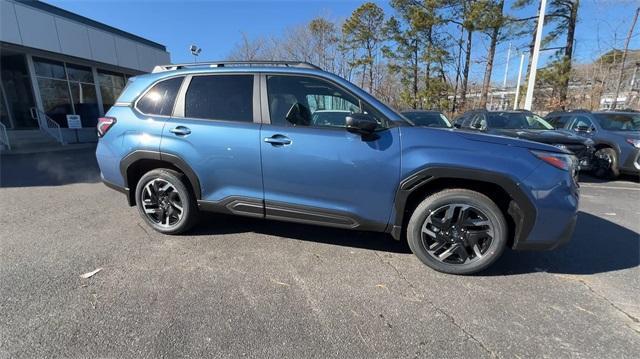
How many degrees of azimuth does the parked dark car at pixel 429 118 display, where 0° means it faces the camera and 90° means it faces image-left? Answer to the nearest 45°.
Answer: approximately 315°

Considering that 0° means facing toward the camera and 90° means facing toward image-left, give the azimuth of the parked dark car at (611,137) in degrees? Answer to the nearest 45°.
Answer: approximately 315°

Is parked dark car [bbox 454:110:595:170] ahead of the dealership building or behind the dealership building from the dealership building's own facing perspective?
ahead

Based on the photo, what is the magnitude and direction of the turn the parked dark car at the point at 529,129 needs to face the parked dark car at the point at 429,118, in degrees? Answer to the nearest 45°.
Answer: approximately 135° to its right

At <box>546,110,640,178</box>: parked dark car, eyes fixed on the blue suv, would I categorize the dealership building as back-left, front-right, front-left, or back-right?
front-right

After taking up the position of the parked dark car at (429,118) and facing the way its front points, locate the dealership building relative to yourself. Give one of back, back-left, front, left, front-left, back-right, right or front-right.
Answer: back-right

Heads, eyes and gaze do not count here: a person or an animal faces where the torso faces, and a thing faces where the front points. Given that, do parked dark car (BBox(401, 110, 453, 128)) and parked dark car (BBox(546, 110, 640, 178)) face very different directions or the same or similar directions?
same or similar directions

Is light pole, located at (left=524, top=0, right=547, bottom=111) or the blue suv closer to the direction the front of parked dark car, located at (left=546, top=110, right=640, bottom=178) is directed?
the blue suv

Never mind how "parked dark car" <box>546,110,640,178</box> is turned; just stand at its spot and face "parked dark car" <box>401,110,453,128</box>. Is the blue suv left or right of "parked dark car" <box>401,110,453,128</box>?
left

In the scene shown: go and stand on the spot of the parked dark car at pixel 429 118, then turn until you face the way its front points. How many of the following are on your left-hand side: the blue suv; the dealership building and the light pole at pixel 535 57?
1

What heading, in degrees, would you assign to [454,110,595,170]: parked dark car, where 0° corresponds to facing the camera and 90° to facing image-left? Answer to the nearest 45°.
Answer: approximately 315°

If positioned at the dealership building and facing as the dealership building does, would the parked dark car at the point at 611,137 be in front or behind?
in front

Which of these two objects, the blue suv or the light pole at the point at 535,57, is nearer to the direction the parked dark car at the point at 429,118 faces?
the blue suv

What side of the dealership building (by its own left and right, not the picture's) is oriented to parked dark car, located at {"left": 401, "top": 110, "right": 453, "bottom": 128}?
front

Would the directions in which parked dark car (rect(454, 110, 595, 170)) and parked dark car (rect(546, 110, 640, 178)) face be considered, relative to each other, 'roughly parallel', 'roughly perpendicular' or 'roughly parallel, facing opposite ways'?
roughly parallel

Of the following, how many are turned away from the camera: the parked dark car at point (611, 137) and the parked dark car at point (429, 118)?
0

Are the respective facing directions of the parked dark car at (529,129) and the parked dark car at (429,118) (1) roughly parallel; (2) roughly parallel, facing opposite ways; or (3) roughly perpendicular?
roughly parallel
